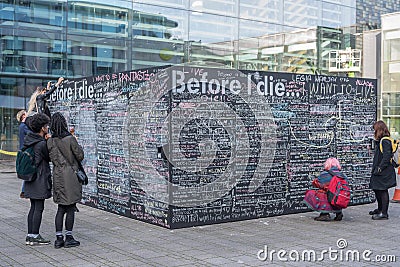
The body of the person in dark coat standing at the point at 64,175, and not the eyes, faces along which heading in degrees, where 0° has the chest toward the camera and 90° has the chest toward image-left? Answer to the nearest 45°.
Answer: approximately 225°

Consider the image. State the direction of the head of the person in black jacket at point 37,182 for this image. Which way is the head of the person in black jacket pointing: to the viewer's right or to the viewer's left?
to the viewer's right

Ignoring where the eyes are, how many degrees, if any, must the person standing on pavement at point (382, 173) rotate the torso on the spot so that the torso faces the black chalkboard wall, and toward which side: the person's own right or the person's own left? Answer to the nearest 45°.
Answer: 0° — they already face it

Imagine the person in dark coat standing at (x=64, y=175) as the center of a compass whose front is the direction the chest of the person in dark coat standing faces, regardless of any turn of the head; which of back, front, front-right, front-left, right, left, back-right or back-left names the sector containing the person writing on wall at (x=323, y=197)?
front-right

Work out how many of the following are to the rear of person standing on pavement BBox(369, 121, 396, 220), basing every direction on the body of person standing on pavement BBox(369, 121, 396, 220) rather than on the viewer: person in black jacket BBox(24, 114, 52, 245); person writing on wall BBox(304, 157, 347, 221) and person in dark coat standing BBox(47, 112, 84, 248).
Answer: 0

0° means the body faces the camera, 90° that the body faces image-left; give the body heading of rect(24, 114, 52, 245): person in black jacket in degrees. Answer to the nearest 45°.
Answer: approximately 270°

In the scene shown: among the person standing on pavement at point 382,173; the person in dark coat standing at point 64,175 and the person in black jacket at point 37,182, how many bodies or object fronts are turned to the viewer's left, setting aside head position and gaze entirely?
1

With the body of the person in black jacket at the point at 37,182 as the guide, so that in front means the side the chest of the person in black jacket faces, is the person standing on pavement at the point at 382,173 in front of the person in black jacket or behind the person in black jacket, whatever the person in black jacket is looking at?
in front

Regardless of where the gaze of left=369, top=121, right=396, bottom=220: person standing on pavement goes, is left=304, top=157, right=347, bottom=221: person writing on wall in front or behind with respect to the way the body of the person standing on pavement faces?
in front
